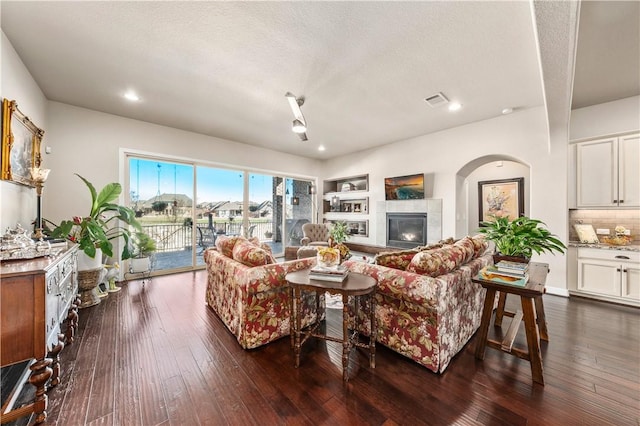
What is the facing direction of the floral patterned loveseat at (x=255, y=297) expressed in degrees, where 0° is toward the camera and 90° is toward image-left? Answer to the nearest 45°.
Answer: approximately 225°

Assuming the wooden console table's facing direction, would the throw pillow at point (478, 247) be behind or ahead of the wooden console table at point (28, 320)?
ahead

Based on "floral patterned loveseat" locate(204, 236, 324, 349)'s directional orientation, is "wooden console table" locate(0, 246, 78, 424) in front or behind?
behind

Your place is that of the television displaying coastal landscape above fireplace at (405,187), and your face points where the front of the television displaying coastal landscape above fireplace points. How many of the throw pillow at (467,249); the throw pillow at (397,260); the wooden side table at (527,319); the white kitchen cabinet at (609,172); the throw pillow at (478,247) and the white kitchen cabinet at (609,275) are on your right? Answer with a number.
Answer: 0

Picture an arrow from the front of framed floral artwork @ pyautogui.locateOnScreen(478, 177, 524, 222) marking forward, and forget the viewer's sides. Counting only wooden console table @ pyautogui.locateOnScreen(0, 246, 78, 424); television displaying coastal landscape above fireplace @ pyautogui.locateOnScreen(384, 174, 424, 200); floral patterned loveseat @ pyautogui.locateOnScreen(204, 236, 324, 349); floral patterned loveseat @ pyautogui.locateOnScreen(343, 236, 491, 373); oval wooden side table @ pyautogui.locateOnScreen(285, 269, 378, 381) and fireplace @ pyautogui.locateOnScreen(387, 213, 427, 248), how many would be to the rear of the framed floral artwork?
0

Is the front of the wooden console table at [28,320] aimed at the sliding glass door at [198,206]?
no

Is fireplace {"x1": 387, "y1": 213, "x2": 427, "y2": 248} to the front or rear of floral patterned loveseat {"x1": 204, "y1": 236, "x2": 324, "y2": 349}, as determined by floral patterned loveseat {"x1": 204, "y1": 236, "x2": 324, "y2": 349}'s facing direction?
to the front

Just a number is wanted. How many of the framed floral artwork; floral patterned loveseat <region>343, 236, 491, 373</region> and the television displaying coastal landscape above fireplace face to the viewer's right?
0

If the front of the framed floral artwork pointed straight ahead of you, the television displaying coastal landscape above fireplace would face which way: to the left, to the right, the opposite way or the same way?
the same way

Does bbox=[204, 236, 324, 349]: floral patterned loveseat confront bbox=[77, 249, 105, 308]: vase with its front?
no

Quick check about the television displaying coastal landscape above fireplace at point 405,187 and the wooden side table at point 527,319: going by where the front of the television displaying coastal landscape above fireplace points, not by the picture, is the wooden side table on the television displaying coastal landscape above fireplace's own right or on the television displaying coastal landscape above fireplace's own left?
on the television displaying coastal landscape above fireplace's own left

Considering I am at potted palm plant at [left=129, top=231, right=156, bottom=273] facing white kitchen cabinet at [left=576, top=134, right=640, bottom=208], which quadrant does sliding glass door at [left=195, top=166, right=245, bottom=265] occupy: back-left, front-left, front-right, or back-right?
front-left

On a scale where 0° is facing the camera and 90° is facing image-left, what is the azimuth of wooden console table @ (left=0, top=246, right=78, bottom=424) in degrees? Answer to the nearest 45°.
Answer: approximately 270°

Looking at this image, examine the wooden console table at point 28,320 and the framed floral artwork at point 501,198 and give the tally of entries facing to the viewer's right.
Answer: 1

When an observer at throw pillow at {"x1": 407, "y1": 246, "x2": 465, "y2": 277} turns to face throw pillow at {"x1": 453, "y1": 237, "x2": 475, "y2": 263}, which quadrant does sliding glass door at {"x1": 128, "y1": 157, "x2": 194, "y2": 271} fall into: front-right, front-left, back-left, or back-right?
back-left

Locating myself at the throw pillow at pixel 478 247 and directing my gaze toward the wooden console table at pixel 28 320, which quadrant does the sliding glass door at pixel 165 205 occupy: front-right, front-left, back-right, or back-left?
front-right
